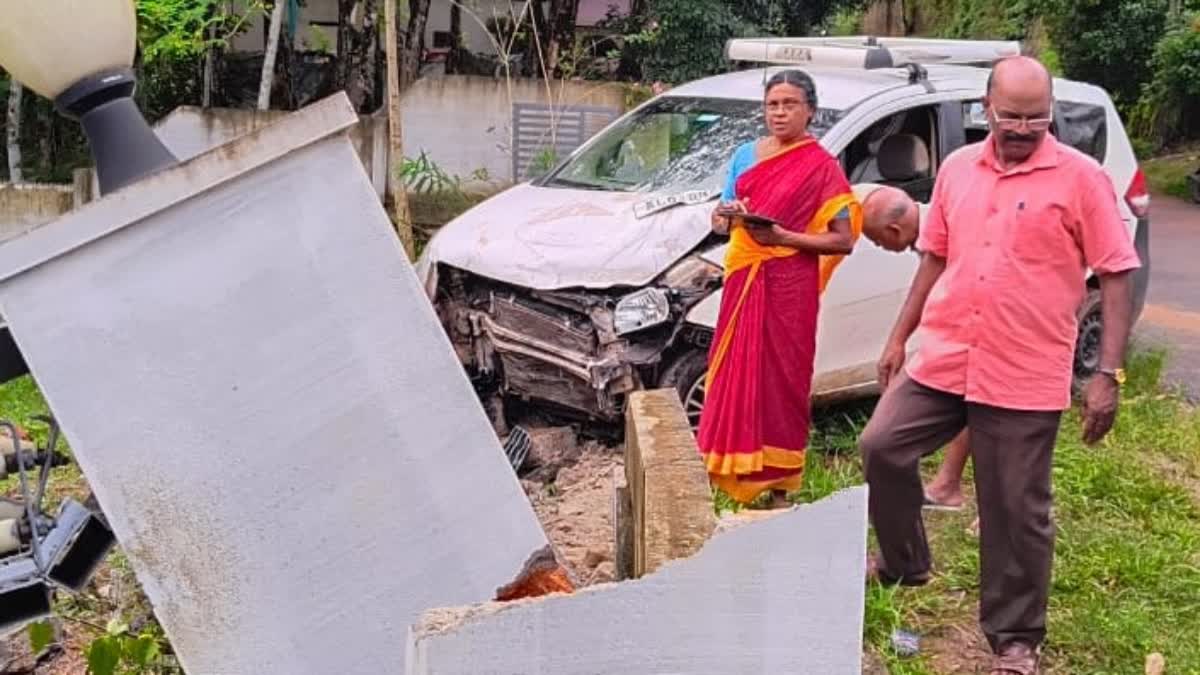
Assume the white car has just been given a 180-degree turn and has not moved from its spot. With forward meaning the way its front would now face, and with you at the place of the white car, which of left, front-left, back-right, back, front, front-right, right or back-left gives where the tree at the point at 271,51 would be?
left

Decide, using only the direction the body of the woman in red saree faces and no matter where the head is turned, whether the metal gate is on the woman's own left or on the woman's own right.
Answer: on the woman's own right

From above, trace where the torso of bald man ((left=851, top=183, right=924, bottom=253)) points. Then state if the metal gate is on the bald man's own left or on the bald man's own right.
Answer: on the bald man's own right

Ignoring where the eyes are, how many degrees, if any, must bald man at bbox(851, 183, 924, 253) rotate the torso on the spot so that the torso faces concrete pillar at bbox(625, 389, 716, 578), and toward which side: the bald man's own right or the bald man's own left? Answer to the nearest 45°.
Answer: approximately 90° to the bald man's own left

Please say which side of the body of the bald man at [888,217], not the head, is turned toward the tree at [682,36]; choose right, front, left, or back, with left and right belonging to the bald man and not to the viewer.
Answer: right

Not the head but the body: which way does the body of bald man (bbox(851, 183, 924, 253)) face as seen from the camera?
to the viewer's left

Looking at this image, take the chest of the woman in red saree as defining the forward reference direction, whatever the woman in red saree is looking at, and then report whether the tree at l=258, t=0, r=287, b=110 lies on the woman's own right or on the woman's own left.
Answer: on the woman's own right

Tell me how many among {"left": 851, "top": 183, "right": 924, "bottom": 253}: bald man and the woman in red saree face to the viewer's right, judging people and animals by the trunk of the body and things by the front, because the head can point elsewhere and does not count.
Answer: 0

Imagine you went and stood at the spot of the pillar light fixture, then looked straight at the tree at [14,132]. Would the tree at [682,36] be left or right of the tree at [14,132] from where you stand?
right

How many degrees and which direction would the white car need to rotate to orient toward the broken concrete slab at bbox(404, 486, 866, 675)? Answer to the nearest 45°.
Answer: approximately 45° to its left

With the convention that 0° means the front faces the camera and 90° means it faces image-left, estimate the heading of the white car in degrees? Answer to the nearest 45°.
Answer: approximately 45°

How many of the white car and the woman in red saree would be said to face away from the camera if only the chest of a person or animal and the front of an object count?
0

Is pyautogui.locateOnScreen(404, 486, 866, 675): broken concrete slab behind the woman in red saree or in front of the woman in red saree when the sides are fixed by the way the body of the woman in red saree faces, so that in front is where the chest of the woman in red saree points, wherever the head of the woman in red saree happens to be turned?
in front
